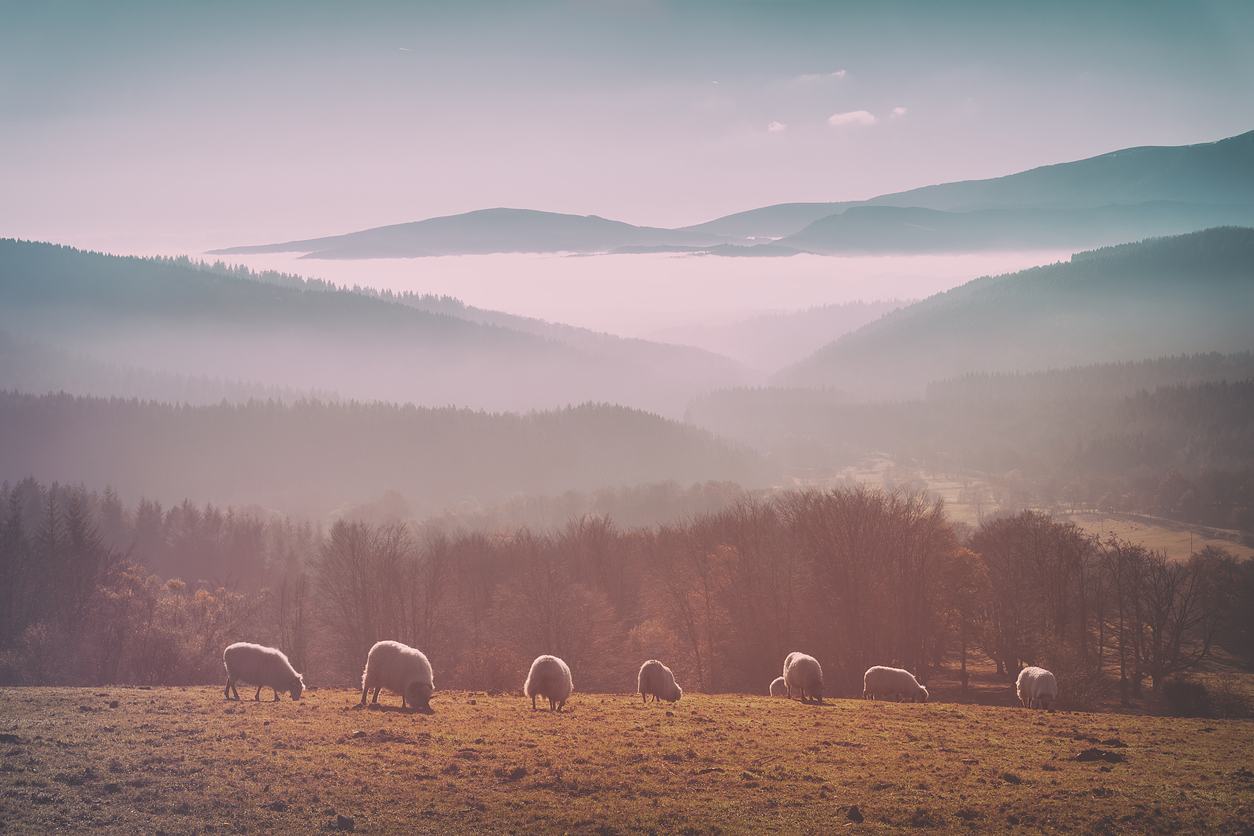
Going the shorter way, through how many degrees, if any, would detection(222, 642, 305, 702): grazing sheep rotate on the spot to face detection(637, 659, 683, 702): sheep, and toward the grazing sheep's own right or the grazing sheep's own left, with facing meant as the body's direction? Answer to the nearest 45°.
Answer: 0° — it already faces it

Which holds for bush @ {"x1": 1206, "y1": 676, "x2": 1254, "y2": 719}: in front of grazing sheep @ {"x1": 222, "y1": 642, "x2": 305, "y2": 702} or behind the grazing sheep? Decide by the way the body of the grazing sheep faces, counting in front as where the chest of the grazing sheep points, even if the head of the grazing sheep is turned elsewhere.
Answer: in front

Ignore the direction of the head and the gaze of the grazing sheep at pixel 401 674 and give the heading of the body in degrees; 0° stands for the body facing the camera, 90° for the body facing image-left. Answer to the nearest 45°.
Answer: approximately 315°

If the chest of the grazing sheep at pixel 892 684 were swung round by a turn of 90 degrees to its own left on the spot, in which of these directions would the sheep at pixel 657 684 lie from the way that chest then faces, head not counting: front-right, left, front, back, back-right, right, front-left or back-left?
back-left

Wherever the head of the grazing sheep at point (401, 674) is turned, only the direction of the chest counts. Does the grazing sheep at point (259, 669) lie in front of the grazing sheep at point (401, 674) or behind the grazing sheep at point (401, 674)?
behind

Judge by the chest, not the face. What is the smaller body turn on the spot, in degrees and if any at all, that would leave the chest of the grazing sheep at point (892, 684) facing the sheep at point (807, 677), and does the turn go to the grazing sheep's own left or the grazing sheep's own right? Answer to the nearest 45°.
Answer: approximately 135° to the grazing sheep's own right

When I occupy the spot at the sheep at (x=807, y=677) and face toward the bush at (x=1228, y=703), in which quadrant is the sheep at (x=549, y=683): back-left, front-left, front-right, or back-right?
back-right

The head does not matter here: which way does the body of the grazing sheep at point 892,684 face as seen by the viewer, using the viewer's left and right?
facing to the right of the viewer

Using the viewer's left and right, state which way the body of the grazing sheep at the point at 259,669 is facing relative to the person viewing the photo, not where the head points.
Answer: facing to the right of the viewer

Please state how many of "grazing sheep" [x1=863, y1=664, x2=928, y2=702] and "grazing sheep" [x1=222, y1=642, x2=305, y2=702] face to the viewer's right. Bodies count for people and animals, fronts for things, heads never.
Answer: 2
